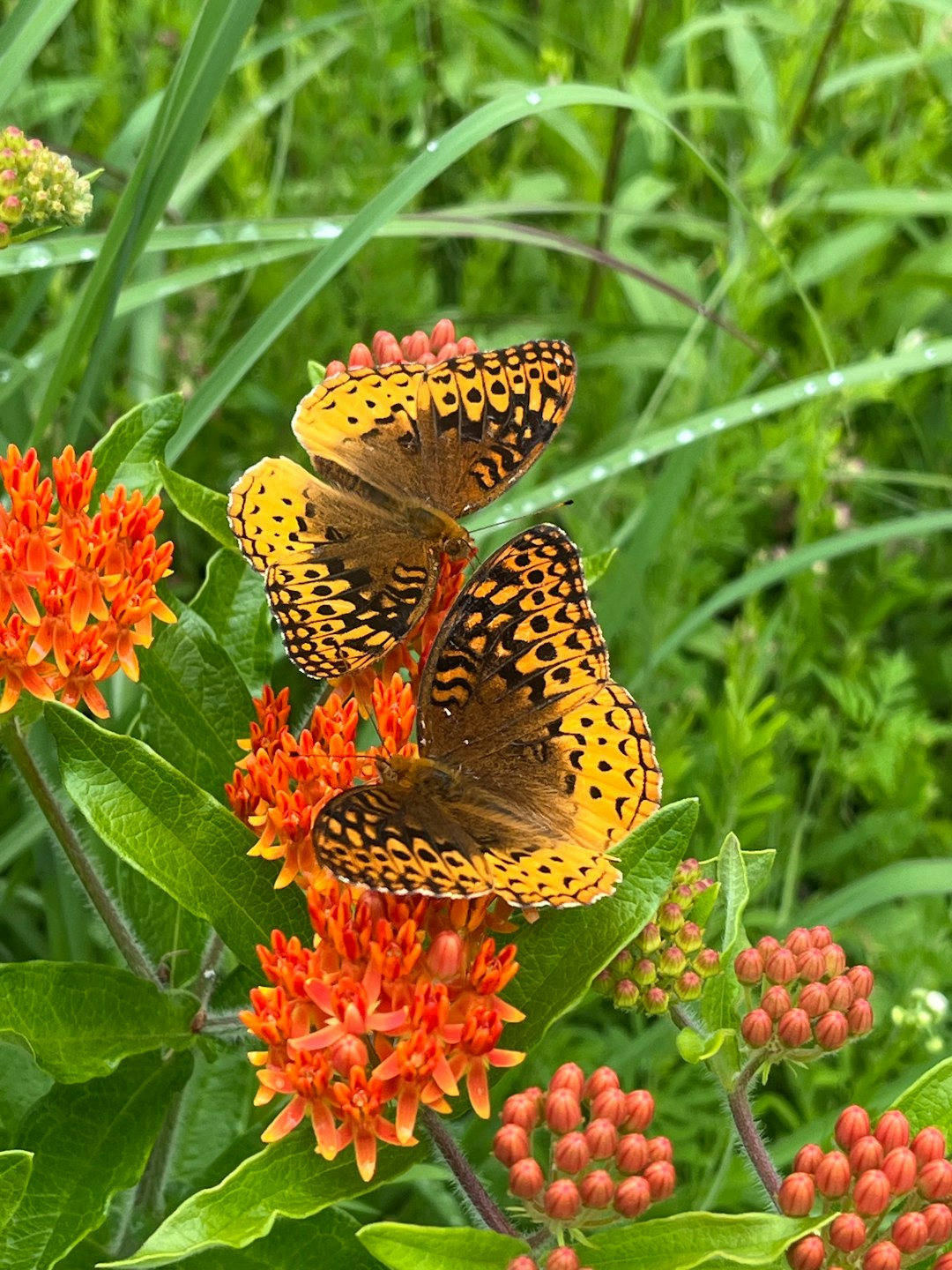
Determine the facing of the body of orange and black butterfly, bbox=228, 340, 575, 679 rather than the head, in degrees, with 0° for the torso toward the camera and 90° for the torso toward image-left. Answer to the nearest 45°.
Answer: approximately 315°
